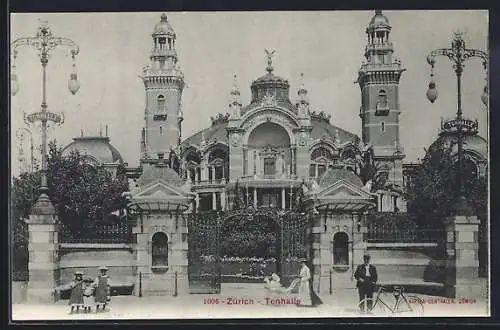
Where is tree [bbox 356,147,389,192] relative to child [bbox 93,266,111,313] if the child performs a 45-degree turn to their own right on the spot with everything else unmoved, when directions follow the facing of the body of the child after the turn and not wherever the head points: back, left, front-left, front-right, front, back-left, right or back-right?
back-left

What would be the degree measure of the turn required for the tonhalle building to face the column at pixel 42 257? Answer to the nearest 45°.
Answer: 0° — it already faces it

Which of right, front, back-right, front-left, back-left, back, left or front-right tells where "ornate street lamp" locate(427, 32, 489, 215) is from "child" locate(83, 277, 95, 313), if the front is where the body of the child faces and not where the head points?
left

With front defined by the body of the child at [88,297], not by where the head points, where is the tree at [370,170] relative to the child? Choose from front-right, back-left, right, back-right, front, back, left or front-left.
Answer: left

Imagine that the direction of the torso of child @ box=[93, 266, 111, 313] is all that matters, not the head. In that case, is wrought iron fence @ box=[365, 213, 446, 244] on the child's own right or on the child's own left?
on the child's own left
